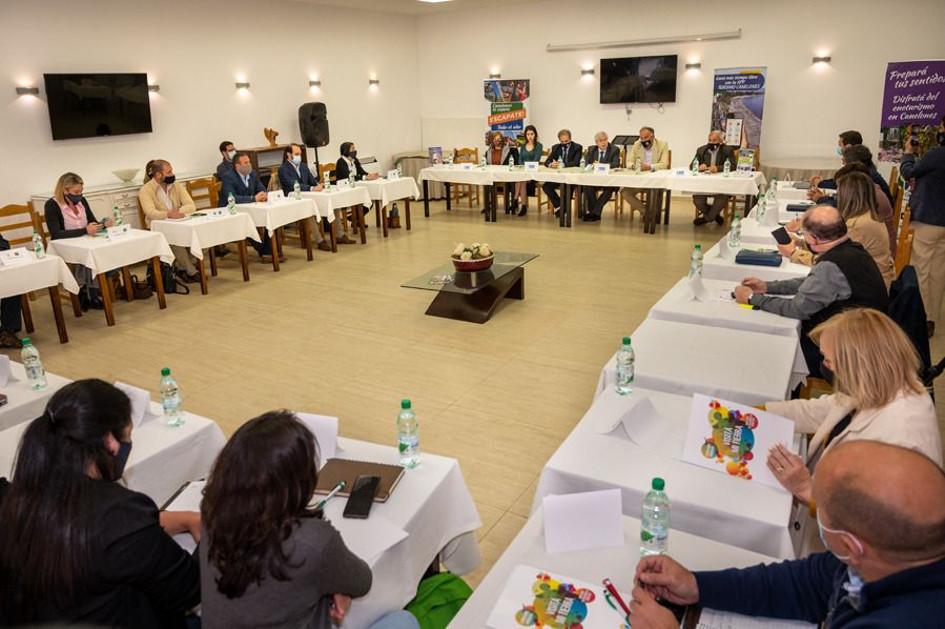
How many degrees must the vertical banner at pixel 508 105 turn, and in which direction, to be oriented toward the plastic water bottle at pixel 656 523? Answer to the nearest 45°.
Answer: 0° — it already faces it

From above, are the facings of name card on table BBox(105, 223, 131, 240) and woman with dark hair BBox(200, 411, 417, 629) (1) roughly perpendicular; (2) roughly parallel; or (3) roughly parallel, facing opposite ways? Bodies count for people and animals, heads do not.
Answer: roughly perpendicular

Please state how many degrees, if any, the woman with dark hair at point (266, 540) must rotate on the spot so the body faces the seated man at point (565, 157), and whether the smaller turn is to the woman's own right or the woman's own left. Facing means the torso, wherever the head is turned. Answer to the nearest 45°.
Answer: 0° — they already face them

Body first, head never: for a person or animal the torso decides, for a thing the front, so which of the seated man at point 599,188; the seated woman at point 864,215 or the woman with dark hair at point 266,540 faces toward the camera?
the seated man

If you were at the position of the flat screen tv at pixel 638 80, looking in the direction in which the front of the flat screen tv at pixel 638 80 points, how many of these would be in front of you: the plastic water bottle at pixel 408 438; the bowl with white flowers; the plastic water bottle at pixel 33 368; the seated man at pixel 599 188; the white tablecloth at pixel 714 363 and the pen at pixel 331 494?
6

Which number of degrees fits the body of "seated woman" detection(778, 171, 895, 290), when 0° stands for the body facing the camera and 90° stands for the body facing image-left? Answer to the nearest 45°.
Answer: approximately 90°

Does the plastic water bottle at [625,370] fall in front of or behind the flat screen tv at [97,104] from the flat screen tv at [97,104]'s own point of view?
in front

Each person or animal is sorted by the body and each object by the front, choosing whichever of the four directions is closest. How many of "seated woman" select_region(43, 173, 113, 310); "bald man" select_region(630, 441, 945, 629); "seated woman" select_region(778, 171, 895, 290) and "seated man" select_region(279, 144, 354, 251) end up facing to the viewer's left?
2

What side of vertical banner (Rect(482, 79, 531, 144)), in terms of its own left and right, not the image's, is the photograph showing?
front

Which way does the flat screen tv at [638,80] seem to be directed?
toward the camera

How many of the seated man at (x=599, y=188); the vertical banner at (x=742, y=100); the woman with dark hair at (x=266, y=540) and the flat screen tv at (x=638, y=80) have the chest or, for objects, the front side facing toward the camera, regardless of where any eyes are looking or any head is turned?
3

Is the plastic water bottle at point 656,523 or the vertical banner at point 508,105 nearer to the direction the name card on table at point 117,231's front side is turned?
the plastic water bottle

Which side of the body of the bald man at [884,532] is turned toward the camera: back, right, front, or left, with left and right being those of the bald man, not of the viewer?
left

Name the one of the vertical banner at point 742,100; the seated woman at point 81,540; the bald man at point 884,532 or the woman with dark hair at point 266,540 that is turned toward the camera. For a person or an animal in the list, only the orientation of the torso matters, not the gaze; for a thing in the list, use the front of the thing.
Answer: the vertical banner

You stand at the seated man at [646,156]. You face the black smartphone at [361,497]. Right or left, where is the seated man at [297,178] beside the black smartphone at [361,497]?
right

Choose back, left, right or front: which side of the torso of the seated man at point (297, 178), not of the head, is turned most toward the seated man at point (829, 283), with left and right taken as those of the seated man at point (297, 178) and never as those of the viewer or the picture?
front
